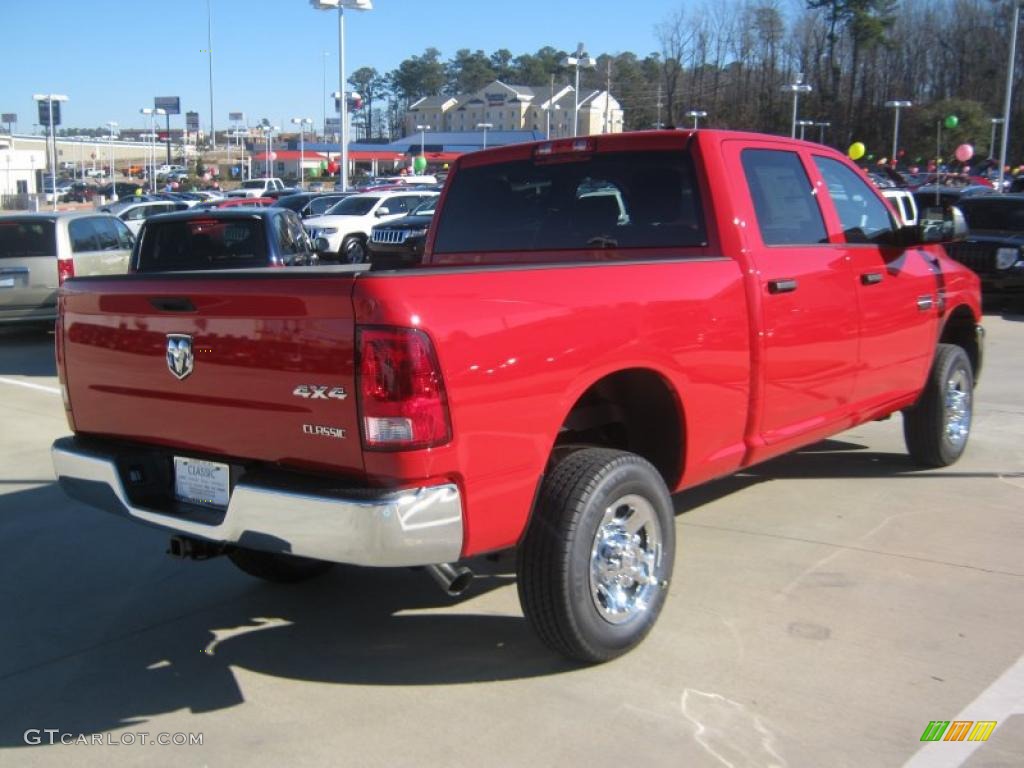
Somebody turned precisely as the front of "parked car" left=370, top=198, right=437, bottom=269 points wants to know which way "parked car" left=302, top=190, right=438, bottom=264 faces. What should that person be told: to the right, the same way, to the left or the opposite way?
the same way

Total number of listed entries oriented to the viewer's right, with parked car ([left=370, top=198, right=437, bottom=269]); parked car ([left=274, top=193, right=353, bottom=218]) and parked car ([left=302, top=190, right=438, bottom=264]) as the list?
0

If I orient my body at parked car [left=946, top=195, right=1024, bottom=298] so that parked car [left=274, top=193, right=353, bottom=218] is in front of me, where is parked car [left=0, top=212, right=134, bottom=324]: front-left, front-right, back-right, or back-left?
front-left

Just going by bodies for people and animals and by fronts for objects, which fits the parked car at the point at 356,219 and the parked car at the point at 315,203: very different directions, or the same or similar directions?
same or similar directions

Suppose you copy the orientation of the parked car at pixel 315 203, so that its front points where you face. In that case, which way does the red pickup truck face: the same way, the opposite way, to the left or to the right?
the opposite way

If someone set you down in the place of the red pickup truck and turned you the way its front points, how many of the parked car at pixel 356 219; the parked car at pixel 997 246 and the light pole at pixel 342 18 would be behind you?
0

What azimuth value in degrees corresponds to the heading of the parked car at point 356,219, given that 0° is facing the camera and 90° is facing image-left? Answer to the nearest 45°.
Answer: approximately 45°

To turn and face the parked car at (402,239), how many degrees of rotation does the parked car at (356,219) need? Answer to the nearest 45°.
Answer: approximately 45° to its left

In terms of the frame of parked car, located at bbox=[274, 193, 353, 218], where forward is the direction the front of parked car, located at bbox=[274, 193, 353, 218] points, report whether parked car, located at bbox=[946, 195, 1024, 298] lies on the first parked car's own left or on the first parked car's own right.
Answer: on the first parked car's own left

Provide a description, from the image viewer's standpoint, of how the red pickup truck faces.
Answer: facing away from the viewer and to the right of the viewer

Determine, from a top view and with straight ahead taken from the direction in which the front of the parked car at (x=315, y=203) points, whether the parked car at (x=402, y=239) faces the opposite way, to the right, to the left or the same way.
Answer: the same way

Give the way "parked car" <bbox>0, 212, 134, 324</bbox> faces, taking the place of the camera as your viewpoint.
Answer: facing away from the viewer and to the right of the viewer

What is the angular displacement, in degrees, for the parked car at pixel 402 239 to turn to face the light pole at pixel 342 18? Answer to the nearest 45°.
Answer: approximately 135° to its right

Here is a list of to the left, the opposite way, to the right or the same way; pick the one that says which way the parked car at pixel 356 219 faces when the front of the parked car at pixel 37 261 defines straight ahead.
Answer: the opposite way

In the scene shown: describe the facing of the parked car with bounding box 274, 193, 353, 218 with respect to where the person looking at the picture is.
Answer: facing the viewer and to the left of the viewer

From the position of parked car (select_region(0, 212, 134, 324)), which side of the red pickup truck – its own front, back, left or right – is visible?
left

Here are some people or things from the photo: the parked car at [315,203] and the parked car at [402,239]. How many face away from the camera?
0

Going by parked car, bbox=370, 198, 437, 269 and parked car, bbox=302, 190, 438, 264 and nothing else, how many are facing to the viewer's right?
0
